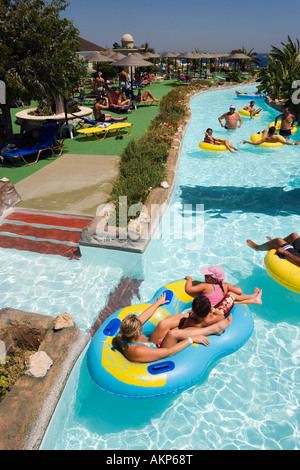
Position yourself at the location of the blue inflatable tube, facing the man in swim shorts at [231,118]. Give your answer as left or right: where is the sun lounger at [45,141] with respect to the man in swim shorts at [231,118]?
left

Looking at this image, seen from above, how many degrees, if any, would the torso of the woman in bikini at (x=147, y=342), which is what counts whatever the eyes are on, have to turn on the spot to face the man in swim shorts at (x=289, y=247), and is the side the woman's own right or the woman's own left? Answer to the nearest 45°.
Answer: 0° — they already face them

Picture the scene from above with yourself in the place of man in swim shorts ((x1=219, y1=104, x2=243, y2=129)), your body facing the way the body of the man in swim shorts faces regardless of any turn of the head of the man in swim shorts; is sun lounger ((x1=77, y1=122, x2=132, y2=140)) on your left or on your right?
on your right

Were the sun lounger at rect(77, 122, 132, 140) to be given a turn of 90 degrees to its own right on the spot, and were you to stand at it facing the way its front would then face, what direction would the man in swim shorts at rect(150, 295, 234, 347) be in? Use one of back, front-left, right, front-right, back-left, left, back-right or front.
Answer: front

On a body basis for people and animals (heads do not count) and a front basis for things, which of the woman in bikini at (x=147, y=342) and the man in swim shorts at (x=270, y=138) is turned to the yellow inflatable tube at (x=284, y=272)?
the woman in bikini

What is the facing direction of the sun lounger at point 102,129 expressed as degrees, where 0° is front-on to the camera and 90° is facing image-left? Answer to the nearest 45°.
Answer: approximately 270°

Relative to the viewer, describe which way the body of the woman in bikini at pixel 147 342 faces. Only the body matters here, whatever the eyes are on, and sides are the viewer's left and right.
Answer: facing away from the viewer and to the right of the viewer

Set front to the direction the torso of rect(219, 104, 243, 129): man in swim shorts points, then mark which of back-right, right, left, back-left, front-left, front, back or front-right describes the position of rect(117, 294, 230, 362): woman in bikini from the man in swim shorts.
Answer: front

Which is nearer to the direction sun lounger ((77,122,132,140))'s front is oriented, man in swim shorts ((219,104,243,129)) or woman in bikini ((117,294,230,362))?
the man in swim shorts

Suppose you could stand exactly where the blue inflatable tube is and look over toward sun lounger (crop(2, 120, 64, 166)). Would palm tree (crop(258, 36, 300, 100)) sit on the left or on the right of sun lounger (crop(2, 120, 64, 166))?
right

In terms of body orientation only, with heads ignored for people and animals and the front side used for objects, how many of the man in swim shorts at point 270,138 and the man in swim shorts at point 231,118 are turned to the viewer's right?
0

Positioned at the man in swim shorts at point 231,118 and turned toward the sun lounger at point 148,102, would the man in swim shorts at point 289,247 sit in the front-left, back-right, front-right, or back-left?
back-left

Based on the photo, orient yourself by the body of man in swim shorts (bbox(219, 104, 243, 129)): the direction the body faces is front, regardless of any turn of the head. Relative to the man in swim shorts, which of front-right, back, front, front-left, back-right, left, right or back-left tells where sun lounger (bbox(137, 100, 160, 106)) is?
back-right

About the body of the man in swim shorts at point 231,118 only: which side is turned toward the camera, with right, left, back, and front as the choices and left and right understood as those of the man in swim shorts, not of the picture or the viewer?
front

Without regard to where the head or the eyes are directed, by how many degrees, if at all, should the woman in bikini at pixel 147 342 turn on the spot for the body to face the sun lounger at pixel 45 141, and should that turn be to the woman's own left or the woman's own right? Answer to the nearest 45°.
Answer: approximately 90° to the woman's own left
